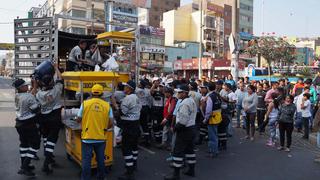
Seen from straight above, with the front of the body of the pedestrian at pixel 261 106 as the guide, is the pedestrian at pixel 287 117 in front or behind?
in front

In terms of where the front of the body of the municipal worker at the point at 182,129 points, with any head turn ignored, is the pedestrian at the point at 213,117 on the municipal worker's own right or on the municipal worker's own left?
on the municipal worker's own right

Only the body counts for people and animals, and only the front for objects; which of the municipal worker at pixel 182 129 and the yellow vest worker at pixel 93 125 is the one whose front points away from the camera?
the yellow vest worker

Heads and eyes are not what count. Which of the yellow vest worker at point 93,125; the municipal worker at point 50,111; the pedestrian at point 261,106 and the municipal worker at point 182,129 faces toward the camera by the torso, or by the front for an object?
the pedestrian

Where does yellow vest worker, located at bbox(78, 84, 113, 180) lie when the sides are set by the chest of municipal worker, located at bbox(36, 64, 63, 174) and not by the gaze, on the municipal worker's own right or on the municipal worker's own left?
on the municipal worker's own right

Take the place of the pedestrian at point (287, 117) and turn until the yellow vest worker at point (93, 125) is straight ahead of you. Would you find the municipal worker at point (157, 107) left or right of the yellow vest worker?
right

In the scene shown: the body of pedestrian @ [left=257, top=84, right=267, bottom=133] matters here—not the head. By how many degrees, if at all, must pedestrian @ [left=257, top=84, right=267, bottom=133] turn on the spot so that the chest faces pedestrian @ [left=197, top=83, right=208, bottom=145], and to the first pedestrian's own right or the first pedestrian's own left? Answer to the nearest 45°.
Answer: approximately 45° to the first pedestrian's own right
